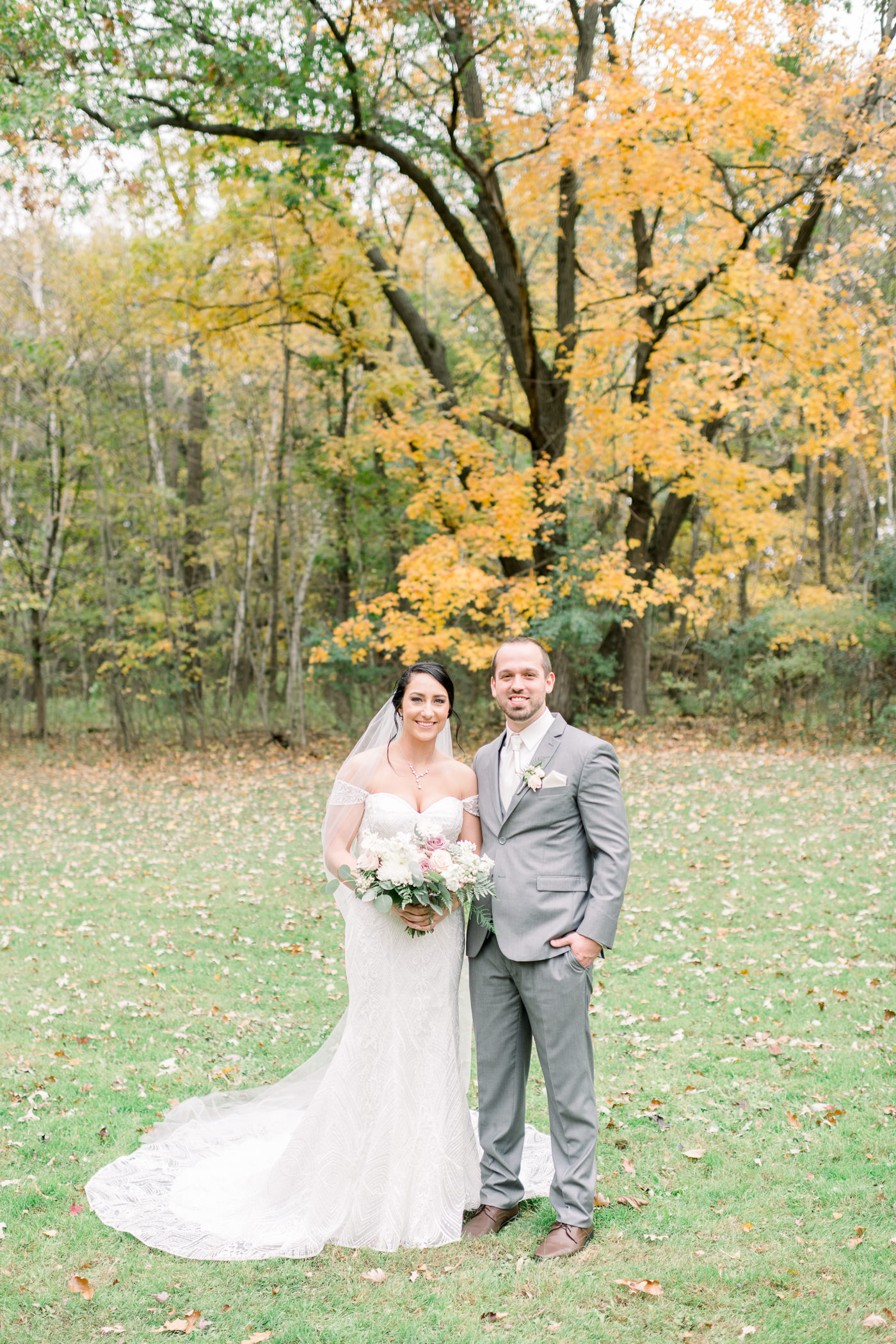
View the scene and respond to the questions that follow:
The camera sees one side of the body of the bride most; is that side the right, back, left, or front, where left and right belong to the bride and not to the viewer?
front

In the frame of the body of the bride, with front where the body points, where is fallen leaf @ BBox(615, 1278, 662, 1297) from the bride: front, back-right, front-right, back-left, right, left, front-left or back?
front-left

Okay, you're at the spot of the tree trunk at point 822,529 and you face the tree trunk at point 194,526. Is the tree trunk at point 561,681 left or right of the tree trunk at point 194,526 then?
left

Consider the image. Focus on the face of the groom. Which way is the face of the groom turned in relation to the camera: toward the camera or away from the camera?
toward the camera

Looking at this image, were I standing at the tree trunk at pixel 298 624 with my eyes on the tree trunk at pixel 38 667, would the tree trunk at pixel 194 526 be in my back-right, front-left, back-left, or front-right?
front-right

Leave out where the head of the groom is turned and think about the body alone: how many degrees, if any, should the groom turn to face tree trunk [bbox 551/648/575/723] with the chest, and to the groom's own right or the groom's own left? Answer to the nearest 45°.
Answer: approximately 135° to the groom's own right

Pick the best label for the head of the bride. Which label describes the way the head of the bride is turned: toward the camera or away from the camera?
toward the camera

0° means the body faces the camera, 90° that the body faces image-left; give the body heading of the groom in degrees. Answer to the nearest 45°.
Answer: approximately 45°

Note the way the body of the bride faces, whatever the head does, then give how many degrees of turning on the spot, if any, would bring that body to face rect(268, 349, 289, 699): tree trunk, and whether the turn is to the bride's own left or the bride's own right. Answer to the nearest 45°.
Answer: approximately 180°

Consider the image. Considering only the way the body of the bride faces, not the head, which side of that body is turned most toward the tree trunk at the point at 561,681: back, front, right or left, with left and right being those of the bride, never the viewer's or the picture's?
back

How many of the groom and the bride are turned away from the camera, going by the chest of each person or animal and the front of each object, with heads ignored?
0

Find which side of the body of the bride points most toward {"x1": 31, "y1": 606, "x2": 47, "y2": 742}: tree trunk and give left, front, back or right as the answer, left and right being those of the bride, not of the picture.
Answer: back
